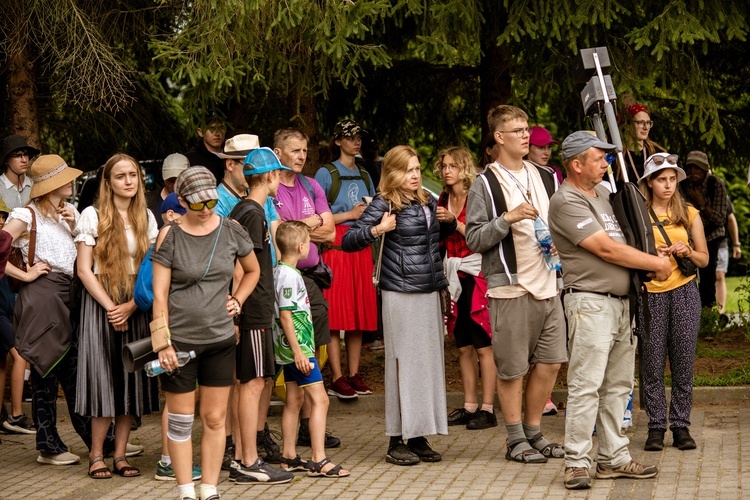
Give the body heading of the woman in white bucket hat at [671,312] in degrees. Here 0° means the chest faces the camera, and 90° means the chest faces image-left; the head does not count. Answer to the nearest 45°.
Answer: approximately 0°

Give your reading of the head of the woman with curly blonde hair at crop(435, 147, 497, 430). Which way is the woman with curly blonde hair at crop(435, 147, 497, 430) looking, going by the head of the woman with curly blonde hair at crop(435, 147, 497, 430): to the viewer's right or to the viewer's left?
to the viewer's left

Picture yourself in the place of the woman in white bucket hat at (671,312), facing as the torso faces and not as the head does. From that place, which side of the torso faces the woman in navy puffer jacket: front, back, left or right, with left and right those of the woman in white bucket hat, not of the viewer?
right

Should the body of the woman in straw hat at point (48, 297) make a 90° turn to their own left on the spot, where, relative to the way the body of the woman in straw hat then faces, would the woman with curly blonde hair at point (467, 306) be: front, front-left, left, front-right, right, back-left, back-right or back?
front-right

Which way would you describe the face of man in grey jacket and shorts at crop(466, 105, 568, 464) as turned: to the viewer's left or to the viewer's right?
to the viewer's right

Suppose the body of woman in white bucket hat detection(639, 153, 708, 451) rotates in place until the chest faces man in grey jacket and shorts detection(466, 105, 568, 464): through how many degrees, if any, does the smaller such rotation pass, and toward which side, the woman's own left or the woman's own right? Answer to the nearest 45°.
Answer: approximately 45° to the woman's own right

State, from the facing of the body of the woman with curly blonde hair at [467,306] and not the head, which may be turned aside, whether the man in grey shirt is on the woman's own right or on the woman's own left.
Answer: on the woman's own left

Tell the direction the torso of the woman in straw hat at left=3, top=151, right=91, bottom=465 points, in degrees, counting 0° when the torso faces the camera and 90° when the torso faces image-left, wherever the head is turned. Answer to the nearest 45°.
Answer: approximately 315°

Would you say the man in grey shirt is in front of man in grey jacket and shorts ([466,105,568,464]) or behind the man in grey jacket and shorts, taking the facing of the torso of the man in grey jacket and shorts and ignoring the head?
in front

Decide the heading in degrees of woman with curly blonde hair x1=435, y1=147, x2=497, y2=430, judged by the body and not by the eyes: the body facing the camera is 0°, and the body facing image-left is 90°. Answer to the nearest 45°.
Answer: approximately 45°

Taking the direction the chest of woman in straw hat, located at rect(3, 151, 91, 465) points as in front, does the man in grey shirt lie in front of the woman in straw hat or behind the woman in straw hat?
in front

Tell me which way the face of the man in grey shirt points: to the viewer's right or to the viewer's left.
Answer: to the viewer's right
